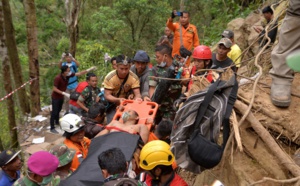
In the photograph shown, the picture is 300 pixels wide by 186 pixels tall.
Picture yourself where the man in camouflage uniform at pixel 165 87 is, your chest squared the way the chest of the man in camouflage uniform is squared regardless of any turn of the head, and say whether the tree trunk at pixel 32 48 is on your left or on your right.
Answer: on your right

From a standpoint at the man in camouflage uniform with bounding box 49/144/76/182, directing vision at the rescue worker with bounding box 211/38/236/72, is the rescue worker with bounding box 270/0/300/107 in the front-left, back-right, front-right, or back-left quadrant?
front-right

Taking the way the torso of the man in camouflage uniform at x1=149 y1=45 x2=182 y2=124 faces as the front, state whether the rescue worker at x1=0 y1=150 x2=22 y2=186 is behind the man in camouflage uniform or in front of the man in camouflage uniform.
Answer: in front

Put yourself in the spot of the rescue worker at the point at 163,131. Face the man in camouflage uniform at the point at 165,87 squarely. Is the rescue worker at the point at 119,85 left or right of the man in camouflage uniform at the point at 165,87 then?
left

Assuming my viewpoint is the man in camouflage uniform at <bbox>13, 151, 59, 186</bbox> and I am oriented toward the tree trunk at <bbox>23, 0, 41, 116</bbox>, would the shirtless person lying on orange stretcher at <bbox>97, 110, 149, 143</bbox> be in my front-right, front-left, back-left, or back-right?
front-right

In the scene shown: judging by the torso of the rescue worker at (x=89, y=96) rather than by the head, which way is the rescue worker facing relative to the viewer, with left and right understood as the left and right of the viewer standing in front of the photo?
facing the viewer and to the right of the viewer

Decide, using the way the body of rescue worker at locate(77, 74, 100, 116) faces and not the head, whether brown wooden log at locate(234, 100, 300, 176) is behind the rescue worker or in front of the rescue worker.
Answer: in front

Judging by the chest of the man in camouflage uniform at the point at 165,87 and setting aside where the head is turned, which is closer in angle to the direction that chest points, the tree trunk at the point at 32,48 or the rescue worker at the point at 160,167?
the rescue worker

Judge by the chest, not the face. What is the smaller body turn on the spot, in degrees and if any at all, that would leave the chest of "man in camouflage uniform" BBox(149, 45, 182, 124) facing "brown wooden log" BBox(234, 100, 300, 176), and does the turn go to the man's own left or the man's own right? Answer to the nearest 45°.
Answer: approximately 90° to the man's own left

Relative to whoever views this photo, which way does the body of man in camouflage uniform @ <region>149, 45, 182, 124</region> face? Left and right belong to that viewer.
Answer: facing the viewer and to the left of the viewer

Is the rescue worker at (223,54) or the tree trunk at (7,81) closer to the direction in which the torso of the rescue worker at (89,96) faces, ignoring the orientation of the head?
the rescue worker

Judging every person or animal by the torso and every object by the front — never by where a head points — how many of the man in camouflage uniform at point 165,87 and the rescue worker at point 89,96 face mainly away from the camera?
0

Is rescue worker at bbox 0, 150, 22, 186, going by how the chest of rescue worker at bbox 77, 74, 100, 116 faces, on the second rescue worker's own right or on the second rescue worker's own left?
on the second rescue worker's own right
